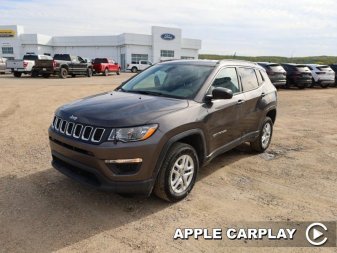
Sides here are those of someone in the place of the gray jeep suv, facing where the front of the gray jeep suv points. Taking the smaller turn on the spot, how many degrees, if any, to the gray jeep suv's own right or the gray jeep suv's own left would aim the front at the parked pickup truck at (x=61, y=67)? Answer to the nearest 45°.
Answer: approximately 135° to the gray jeep suv's own right

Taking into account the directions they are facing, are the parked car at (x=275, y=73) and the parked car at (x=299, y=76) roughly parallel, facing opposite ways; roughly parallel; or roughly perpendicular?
roughly parallel

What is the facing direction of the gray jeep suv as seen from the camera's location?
facing the viewer and to the left of the viewer

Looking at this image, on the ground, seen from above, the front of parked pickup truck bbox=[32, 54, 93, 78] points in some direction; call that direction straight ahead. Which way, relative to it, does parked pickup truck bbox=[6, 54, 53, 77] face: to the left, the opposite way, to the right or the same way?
the same way

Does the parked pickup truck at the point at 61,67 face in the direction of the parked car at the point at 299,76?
no

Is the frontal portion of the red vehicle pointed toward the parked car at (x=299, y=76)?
no

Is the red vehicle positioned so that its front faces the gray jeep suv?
no

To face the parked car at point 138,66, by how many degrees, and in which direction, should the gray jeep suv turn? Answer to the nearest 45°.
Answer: approximately 135° to its right
